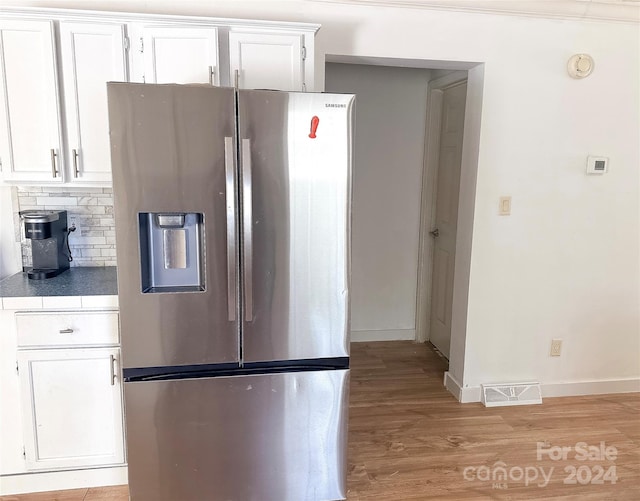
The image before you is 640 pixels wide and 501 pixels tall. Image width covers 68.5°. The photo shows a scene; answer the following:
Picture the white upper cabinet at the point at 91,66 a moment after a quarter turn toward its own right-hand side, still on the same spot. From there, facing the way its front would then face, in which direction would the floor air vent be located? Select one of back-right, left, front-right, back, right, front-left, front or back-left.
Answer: back

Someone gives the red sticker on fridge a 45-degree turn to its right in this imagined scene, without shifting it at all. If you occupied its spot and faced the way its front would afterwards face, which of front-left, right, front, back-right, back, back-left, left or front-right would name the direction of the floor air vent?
back

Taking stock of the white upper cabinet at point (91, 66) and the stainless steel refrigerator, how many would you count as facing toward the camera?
2

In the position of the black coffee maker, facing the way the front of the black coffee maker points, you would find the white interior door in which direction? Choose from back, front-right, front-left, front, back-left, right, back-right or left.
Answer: back-left

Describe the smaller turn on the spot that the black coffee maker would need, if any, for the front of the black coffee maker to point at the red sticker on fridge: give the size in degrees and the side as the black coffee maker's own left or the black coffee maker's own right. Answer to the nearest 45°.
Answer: approximately 90° to the black coffee maker's own left

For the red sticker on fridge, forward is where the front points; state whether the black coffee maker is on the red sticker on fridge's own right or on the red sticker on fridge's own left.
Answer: on the red sticker on fridge's own right

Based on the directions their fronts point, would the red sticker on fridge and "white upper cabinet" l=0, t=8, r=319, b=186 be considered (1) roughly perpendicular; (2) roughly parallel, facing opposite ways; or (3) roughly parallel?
roughly parallel

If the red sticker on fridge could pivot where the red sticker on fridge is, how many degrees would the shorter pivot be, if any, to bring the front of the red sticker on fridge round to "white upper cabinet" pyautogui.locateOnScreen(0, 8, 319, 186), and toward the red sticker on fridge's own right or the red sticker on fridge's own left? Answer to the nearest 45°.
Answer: approximately 135° to the red sticker on fridge's own right

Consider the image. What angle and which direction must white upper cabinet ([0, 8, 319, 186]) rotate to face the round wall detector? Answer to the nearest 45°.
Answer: approximately 90° to its left

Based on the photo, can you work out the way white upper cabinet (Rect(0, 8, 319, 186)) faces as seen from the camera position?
facing the viewer

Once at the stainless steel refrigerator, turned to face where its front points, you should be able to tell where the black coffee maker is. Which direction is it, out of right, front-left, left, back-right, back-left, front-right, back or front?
back-right

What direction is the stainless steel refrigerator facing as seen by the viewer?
toward the camera

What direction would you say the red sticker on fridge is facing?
toward the camera
